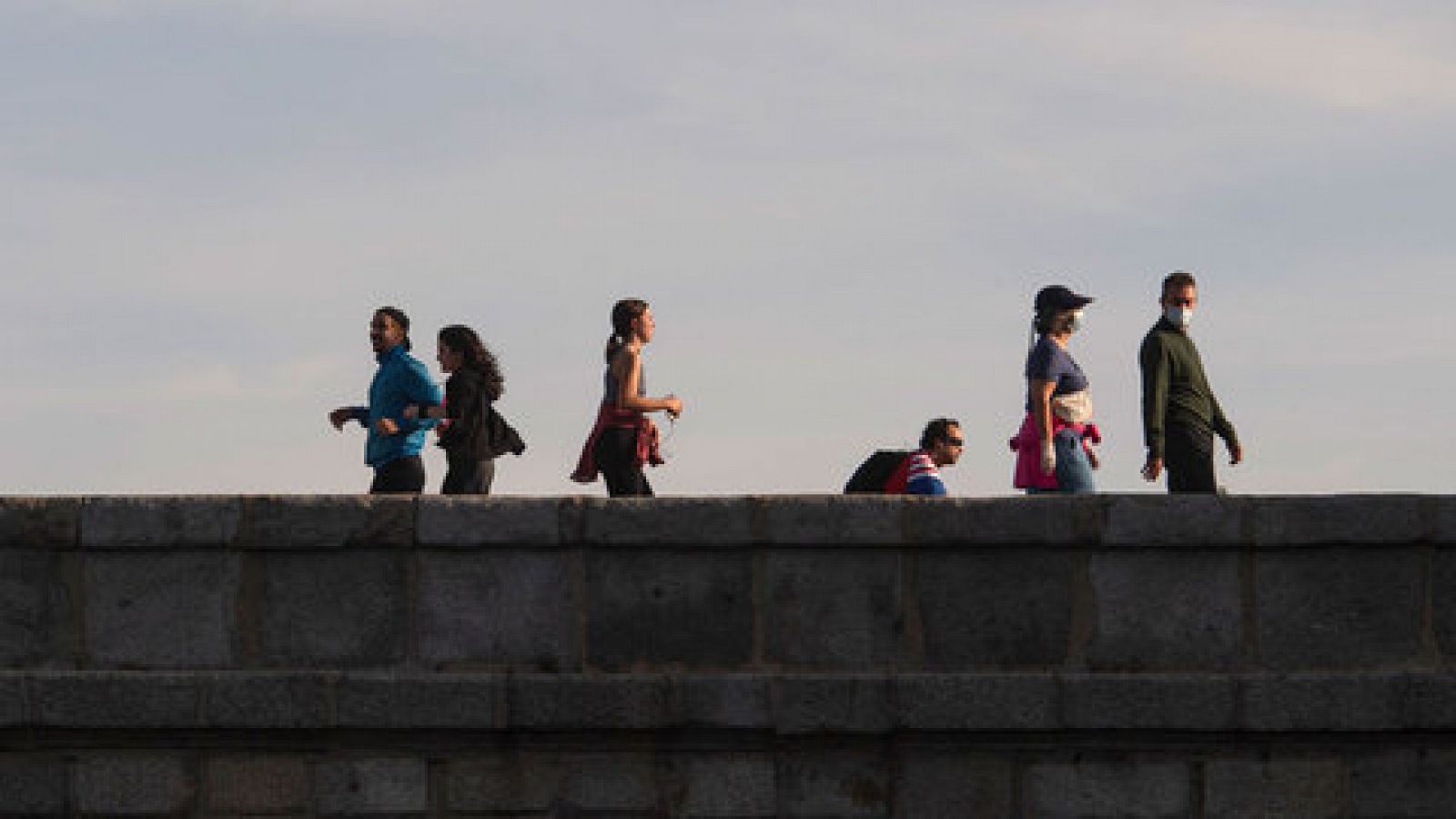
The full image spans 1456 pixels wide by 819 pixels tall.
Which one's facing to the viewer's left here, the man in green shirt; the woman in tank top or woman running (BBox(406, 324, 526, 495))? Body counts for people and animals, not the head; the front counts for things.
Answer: the woman running

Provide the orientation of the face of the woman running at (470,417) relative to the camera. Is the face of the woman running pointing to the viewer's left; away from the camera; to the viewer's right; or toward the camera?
to the viewer's left

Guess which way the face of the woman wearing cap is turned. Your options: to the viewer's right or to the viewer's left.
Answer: to the viewer's right

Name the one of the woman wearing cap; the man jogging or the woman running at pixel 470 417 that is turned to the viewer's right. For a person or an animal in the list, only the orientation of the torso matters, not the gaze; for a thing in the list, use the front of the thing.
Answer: the woman wearing cap

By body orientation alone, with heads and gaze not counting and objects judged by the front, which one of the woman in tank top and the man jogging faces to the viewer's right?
the woman in tank top

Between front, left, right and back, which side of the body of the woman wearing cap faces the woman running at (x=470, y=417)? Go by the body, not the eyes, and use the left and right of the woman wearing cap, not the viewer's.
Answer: back

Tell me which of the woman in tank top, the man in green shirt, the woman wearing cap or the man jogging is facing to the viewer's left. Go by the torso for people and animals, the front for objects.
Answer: the man jogging

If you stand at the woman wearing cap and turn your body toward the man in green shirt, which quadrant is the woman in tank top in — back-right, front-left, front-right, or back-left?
back-left

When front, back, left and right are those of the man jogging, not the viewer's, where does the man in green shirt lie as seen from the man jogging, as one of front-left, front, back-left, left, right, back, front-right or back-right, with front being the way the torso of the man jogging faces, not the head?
back

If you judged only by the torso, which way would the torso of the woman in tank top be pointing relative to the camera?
to the viewer's right

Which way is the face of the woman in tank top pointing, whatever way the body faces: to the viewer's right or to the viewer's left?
to the viewer's right

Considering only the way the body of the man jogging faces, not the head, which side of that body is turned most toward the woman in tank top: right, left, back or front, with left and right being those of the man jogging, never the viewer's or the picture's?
back

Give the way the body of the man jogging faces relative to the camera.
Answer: to the viewer's left
